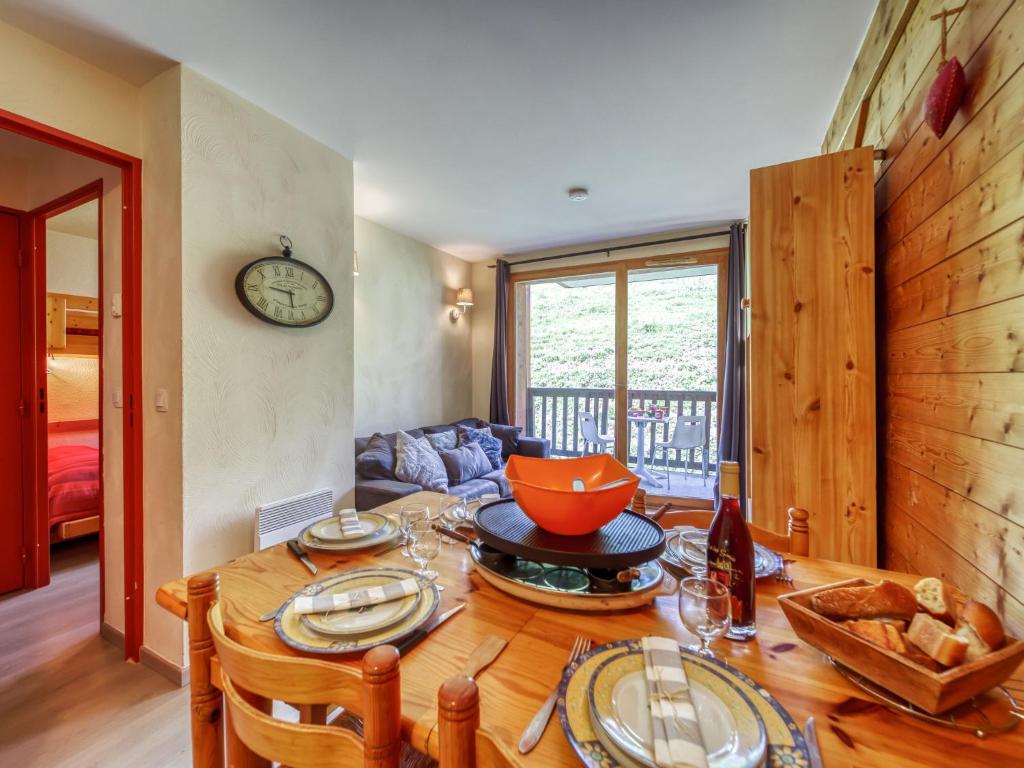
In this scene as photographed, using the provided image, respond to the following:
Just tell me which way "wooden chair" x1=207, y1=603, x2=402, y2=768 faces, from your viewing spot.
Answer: facing away from the viewer and to the right of the viewer

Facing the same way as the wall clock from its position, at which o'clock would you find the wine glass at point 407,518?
The wine glass is roughly at 1 o'clock from the wall clock.

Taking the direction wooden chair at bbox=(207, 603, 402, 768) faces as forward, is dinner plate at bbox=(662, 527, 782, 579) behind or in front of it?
in front

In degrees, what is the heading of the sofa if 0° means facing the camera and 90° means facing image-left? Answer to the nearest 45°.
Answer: approximately 315°

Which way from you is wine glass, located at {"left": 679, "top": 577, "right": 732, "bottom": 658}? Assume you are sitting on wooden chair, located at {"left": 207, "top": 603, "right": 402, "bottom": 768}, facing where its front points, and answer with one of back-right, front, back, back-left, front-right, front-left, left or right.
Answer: front-right

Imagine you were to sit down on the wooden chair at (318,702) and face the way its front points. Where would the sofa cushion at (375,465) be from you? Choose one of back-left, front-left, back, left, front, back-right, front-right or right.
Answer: front-left

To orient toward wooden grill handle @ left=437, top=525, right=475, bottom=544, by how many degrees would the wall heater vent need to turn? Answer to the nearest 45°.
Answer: approximately 45° to its right

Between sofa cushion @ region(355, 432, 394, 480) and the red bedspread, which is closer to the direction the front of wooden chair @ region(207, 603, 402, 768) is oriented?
the sofa cushion

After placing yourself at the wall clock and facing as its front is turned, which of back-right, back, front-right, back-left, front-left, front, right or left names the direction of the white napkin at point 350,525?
front-right

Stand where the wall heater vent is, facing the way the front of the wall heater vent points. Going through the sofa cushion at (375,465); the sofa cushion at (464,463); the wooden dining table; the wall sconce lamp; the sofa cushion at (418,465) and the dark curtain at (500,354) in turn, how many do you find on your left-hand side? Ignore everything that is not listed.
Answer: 5

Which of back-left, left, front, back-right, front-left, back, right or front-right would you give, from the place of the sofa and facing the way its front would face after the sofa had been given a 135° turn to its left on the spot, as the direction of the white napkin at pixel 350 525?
back

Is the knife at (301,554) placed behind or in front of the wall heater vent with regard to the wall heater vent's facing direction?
in front

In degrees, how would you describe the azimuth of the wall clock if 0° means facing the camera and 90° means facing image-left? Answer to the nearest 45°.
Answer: approximately 315°
